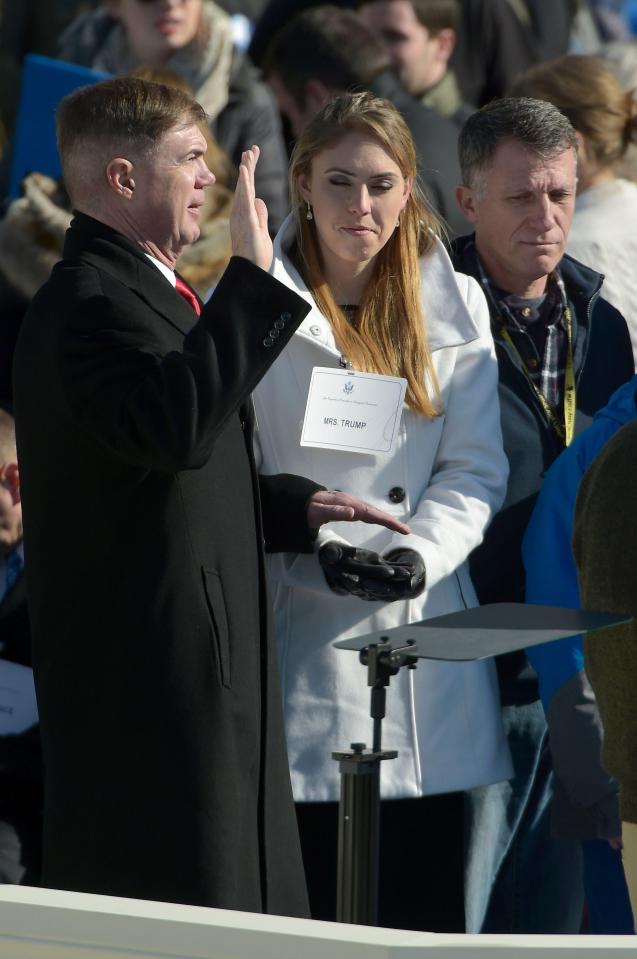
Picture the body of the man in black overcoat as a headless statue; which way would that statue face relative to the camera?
to the viewer's right

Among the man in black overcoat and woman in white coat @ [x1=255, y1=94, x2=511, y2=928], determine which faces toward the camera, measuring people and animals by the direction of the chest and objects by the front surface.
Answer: the woman in white coat

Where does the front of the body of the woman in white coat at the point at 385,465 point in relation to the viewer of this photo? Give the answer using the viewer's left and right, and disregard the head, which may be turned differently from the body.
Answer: facing the viewer

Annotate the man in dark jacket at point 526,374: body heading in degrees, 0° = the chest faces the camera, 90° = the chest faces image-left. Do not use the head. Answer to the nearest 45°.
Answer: approximately 315°

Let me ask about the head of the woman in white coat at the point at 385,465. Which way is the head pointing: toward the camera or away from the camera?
toward the camera

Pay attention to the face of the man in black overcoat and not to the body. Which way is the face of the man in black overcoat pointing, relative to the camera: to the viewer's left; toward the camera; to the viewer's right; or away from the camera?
to the viewer's right

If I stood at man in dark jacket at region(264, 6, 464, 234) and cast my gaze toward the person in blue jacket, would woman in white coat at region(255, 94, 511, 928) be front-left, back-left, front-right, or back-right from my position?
front-right
